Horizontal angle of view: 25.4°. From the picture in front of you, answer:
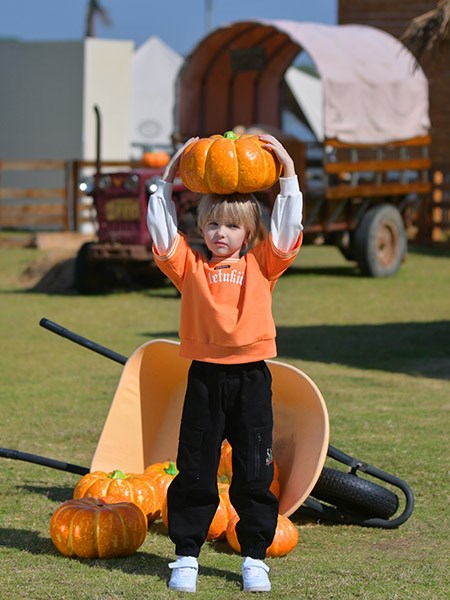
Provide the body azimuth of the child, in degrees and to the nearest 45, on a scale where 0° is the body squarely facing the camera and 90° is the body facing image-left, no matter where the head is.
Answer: approximately 0°

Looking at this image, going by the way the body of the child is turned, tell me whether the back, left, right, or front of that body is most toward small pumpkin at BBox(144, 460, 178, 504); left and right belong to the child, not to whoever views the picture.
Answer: back

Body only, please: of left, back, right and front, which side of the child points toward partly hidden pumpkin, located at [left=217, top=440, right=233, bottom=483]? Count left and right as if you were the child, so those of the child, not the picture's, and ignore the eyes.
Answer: back

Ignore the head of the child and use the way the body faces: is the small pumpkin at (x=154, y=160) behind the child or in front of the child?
behind

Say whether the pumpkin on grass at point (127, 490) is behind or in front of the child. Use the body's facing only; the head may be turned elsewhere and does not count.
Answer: behind
